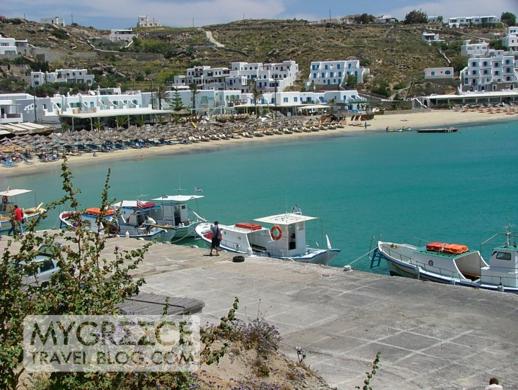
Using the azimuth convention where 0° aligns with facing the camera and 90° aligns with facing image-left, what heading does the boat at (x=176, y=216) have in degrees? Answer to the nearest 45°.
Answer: approximately 315°

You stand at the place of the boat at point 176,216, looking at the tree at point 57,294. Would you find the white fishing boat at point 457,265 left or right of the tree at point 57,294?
left

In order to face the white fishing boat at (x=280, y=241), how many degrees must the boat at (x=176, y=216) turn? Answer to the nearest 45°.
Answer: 0° — it already faces it

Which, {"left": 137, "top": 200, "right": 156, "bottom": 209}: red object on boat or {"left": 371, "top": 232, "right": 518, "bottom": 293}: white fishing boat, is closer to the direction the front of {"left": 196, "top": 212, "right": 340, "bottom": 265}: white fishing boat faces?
the red object on boat

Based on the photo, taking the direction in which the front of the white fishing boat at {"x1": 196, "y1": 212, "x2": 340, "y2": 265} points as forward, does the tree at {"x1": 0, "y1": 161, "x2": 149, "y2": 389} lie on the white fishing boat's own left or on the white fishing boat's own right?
on the white fishing boat's own left

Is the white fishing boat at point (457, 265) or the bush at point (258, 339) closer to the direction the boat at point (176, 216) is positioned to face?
the white fishing boat

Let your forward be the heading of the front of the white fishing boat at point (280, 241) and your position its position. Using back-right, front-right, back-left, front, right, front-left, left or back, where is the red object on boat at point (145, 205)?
front
